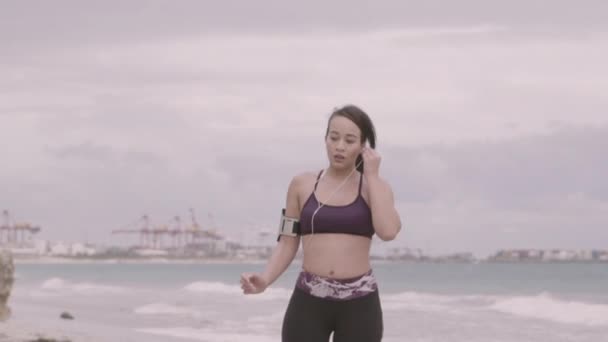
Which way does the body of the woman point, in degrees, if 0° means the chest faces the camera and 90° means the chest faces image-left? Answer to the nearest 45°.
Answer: approximately 0°
